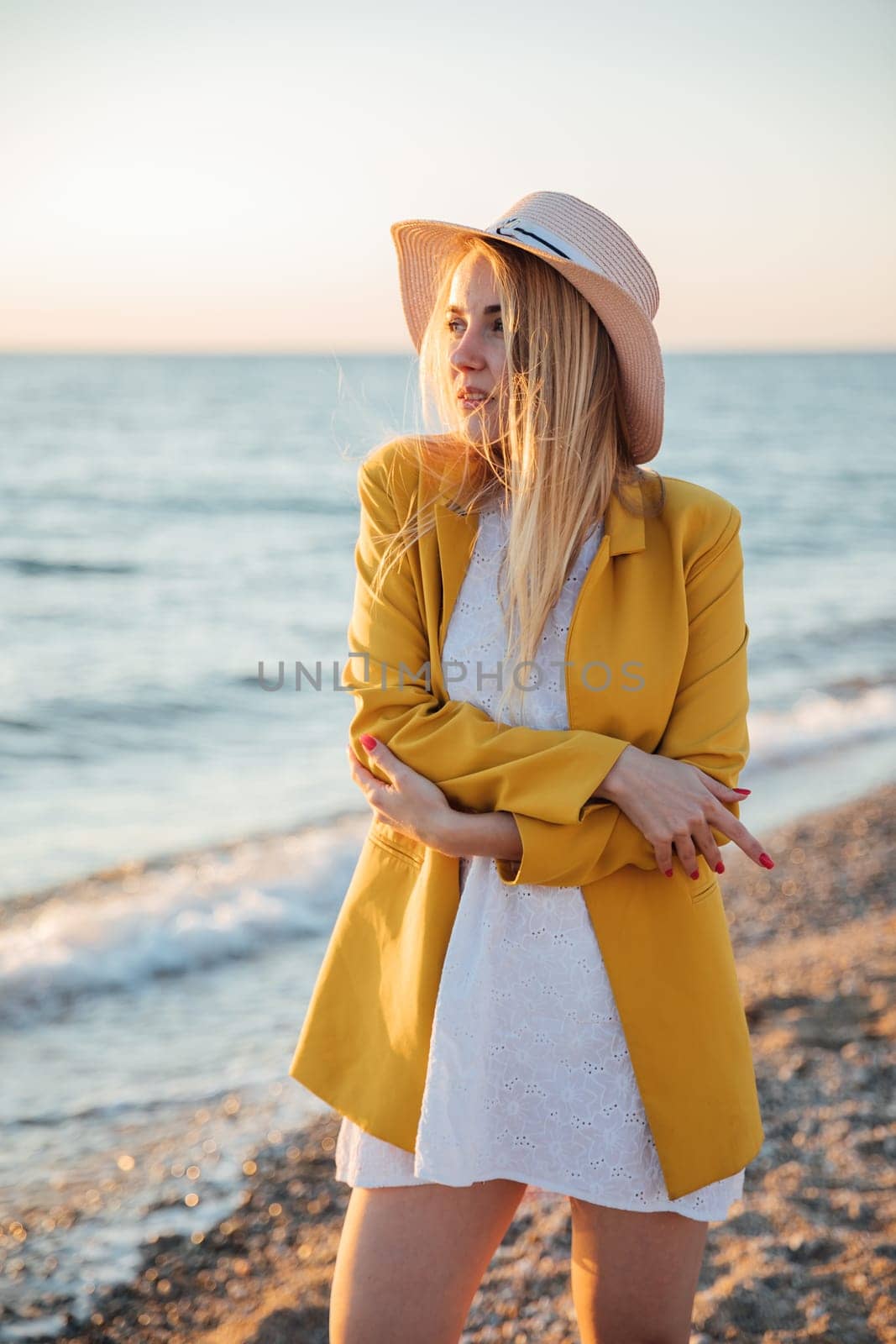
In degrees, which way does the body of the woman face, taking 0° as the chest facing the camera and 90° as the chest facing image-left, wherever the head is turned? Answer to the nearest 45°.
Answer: approximately 0°

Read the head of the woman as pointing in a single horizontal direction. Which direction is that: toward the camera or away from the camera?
toward the camera
